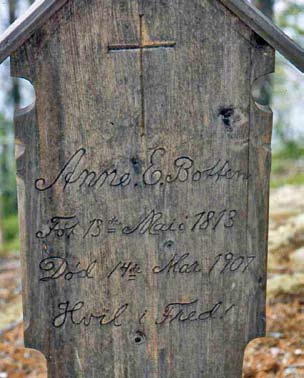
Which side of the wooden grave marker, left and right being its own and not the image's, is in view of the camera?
front
